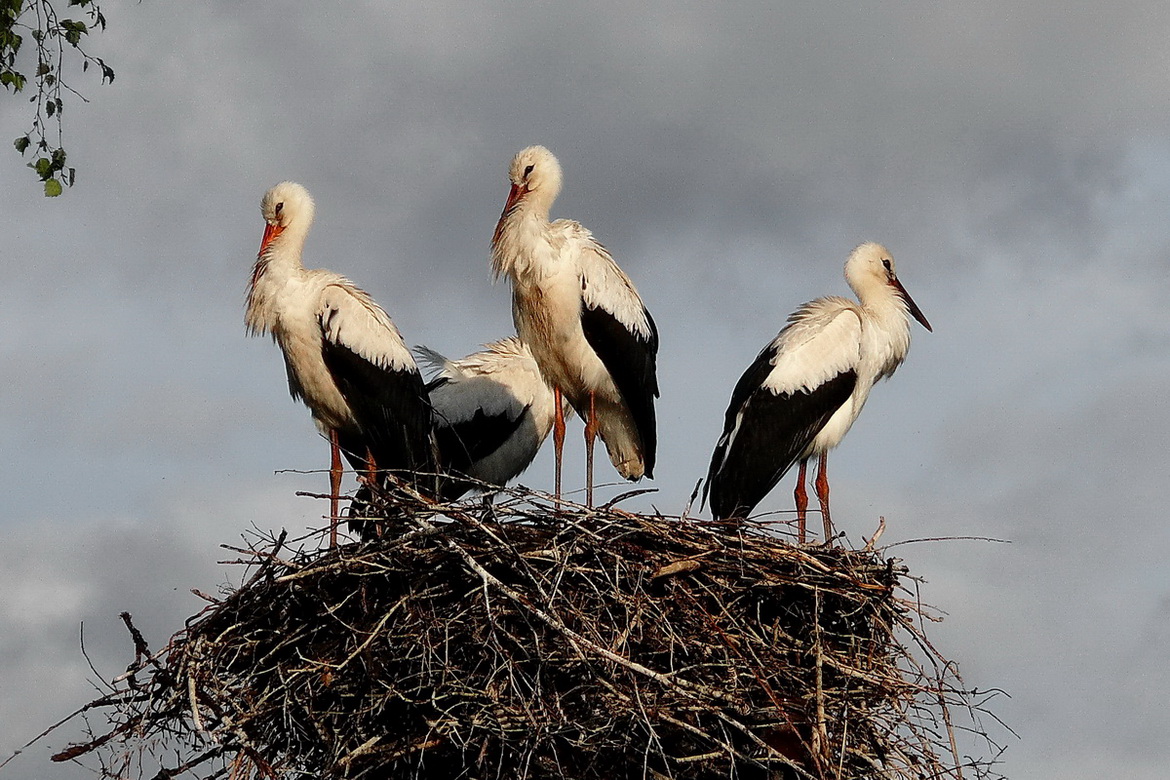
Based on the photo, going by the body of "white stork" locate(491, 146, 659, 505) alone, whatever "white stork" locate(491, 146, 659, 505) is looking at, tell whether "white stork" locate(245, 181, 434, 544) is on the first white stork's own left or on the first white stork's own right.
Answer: on the first white stork's own right

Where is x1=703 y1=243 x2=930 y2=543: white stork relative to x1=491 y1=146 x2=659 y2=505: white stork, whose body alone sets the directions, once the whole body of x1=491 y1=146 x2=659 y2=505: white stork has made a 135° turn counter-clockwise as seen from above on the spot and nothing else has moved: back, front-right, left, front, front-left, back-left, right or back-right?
front

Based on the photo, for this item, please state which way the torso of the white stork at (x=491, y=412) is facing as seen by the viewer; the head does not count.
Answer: to the viewer's right

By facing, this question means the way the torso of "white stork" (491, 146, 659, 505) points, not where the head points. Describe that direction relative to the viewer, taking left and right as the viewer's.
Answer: facing the viewer and to the left of the viewer

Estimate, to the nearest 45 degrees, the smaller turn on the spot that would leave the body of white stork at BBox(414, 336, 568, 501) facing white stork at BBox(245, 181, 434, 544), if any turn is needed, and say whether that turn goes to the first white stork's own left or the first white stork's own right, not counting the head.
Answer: approximately 135° to the first white stork's own right

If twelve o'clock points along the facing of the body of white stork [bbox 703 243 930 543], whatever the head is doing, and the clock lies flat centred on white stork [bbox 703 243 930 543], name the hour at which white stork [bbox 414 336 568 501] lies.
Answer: white stork [bbox 414 336 568 501] is roughly at 7 o'clock from white stork [bbox 703 243 930 543].

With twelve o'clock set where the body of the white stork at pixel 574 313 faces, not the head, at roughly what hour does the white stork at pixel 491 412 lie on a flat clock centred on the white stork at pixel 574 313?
the white stork at pixel 491 412 is roughly at 4 o'clock from the white stork at pixel 574 313.

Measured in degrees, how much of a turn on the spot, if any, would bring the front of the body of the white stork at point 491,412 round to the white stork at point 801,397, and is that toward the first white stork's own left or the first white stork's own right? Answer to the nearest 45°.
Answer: approximately 45° to the first white stork's own right

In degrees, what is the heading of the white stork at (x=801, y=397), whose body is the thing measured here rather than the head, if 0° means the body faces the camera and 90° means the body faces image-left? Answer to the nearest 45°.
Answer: approximately 270°

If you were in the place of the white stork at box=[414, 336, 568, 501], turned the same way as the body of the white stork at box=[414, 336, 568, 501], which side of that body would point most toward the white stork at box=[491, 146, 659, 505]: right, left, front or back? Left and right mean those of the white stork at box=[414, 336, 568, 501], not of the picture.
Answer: right

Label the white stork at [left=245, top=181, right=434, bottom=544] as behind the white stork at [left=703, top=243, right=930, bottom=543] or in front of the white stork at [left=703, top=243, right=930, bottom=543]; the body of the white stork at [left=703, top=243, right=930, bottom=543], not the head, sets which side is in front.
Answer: behind
